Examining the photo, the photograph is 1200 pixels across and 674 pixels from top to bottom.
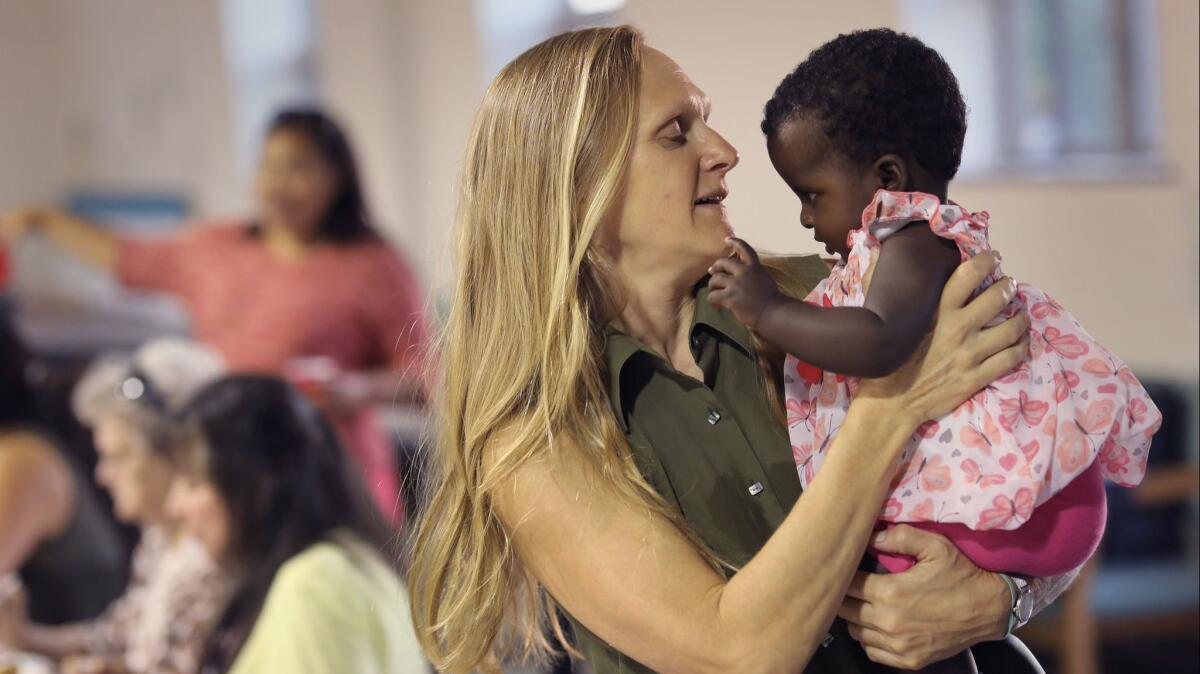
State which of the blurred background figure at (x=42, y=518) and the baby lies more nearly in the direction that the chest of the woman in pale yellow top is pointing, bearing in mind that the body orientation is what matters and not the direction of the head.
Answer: the blurred background figure

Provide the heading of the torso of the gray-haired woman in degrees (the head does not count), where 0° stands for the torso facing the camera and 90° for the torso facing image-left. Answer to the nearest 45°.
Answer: approximately 90°

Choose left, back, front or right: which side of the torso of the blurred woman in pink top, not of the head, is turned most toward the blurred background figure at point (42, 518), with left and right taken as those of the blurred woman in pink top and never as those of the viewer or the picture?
front

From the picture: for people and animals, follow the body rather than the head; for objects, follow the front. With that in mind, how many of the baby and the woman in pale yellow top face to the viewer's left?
2

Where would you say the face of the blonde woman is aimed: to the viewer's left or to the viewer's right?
to the viewer's right

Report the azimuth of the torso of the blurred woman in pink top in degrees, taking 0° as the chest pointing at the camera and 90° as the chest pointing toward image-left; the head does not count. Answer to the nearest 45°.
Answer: approximately 45°

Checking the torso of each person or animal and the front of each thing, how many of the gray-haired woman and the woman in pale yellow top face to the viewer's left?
2

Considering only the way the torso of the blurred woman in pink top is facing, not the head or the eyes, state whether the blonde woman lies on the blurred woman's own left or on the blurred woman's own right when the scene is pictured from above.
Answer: on the blurred woman's own left

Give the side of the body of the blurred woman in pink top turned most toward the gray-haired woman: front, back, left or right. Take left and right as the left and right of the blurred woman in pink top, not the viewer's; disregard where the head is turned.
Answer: front

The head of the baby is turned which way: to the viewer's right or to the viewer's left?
to the viewer's left

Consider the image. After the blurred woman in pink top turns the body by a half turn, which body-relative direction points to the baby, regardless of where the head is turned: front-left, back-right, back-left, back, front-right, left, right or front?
back-right

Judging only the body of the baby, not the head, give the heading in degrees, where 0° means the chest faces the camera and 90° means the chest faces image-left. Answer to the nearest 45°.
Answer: approximately 90°

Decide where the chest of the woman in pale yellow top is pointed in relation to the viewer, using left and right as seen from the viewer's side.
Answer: facing to the left of the viewer
